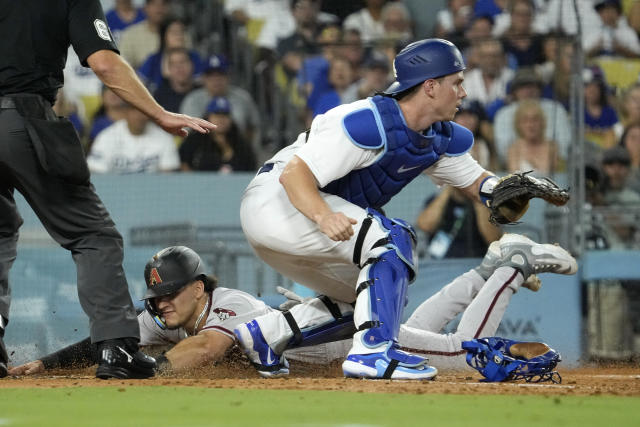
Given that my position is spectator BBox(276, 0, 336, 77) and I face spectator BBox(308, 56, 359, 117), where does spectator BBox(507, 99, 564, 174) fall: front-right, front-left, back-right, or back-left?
front-left

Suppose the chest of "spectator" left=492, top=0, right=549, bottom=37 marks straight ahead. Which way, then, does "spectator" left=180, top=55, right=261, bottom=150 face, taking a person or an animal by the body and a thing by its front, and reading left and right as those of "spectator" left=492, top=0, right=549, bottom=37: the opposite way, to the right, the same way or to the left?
the same way

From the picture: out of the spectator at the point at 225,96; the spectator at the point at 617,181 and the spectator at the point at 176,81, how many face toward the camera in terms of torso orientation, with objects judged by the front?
3

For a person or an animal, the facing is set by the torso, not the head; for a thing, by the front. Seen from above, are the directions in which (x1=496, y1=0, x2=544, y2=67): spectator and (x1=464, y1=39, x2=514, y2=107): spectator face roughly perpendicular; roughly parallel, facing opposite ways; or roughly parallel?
roughly parallel

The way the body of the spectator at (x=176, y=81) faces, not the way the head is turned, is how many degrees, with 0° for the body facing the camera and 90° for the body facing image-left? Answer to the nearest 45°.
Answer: approximately 0°

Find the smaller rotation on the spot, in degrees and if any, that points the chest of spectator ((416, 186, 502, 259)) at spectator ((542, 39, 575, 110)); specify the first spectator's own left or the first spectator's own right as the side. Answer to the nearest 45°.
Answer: approximately 135° to the first spectator's own left

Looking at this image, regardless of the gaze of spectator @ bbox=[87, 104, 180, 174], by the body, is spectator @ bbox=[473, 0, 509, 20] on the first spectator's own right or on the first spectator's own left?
on the first spectator's own left

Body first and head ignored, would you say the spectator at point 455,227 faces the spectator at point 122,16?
no

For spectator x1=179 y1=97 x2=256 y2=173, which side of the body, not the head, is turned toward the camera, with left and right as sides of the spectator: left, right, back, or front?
front

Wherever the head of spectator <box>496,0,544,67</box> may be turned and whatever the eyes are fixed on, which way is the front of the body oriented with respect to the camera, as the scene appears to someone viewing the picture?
toward the camera

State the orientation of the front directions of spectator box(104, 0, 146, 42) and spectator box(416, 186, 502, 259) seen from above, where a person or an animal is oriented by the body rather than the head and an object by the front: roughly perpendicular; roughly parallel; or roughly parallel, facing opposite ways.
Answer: roughly parallel

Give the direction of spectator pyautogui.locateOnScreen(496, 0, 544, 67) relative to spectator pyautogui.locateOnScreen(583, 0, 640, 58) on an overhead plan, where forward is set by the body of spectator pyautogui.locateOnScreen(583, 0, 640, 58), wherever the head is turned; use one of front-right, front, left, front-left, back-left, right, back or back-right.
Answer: front-right

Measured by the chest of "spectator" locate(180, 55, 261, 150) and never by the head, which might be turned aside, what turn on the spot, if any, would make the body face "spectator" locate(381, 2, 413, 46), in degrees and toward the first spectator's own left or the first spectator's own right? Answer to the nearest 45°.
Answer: approximately 90° to the first spectator's own left

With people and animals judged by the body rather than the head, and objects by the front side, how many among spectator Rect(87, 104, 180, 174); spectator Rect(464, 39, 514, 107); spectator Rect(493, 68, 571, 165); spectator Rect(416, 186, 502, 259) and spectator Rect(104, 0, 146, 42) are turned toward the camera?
5

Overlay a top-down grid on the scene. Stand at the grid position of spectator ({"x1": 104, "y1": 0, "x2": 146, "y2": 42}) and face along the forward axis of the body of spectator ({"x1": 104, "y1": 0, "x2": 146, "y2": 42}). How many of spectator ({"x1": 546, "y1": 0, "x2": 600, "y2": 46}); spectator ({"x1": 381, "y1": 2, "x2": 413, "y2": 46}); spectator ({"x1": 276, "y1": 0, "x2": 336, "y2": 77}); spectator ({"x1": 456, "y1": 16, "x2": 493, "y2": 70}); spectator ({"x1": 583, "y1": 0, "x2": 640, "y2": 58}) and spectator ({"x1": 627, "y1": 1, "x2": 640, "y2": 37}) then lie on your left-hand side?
6

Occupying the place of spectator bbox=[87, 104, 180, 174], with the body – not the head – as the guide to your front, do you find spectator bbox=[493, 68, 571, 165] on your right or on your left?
on your left

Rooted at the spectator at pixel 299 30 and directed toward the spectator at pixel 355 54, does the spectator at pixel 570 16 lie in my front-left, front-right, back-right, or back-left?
front-left

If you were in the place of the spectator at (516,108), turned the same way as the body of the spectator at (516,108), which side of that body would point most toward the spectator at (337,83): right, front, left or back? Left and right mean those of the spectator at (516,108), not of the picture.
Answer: right

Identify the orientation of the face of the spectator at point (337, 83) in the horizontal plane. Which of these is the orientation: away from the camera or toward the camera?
toward the camera
